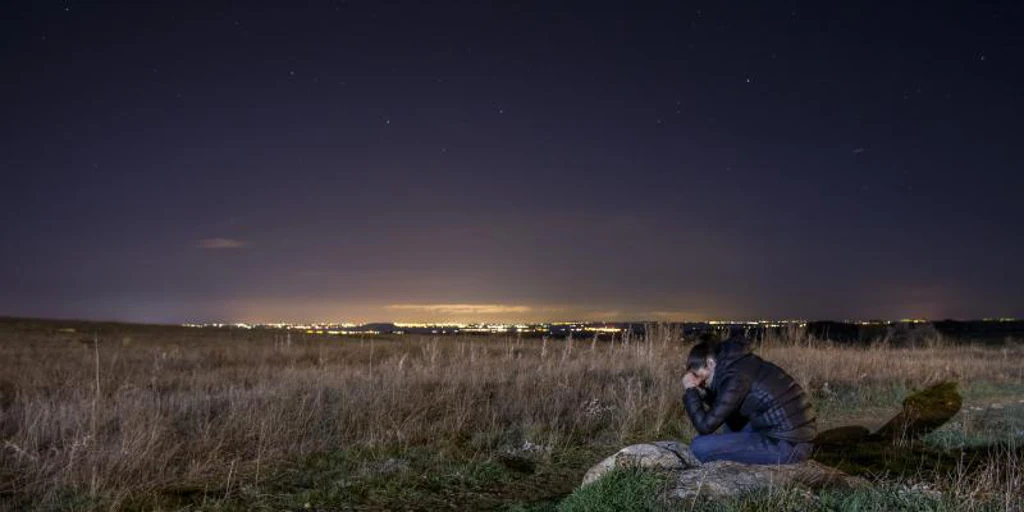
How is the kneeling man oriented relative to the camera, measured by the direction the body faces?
to the viewer's left
